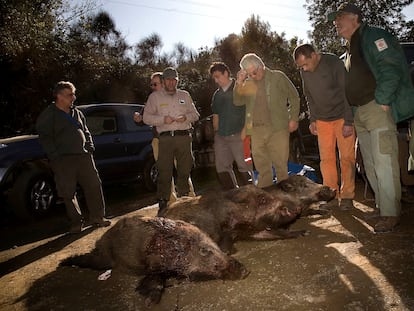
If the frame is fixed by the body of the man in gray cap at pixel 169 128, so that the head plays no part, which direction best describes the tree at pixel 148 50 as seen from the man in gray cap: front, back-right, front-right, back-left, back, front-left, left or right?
back

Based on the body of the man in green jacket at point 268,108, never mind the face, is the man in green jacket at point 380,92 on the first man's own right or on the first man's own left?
on the first man's own left

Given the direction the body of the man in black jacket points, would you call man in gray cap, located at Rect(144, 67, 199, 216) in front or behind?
in front

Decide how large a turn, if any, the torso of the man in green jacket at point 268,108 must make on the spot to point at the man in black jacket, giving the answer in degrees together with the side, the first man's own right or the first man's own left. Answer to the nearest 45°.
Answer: approximately 45° to the first man's own right

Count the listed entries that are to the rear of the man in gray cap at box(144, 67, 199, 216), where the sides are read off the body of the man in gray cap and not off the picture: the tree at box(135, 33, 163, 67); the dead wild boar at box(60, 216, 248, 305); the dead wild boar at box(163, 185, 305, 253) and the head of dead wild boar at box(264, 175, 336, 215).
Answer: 1

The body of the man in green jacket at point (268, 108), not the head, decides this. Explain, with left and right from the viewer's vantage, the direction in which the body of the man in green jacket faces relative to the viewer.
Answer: facing the viewer and to the left of the viewer

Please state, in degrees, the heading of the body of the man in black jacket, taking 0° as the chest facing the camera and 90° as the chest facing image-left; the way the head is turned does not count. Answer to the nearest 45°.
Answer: approximately 315°

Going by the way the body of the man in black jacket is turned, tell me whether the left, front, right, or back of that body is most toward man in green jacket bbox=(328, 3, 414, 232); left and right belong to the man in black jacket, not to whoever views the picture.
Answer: front

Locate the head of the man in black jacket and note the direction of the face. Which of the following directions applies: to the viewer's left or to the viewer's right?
to the viewer's right

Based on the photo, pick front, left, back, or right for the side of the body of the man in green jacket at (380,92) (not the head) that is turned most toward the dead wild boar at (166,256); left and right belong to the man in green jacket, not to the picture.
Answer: front

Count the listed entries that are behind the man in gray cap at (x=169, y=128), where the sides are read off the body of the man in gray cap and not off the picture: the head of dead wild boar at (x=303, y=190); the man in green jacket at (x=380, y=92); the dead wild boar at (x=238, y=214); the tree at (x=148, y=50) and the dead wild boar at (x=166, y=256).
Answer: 1

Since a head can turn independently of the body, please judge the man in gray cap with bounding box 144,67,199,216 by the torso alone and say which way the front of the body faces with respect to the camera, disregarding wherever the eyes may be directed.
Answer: toward the camera

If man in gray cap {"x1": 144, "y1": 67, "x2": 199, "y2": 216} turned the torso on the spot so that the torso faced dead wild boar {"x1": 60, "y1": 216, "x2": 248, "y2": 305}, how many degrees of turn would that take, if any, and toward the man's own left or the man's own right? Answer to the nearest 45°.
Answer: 0° — they already face it

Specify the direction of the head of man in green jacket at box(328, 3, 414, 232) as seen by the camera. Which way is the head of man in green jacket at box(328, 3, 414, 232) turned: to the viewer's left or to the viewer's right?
to the viewer's left

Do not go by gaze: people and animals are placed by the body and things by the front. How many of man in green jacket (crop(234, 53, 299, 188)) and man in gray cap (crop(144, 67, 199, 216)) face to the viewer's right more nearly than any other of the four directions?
0

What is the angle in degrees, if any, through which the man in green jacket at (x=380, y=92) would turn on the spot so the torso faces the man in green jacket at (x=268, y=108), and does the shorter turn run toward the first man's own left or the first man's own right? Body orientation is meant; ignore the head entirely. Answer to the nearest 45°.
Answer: approximately 90° to the first man's own right

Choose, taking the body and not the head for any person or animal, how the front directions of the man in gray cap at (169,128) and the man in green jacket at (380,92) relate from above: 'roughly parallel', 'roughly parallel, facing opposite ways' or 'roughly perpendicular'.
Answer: roughly perpendicular
